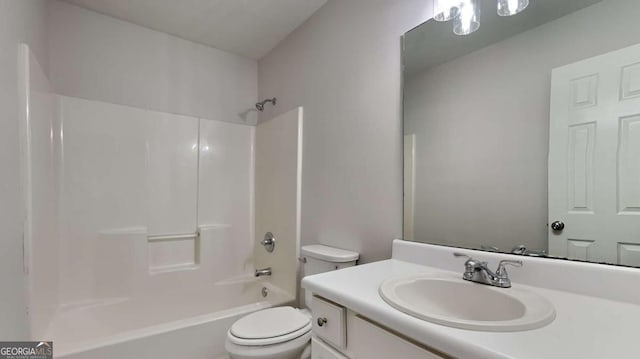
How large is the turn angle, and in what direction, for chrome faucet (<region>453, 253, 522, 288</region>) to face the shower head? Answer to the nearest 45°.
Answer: approximately 90° to its right

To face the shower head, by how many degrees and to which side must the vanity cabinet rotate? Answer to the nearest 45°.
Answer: approximately 90° to its right

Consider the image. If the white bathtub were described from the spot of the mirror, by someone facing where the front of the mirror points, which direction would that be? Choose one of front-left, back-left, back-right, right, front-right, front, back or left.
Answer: front-right

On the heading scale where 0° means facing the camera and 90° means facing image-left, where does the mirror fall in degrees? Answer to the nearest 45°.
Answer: approximately 45°

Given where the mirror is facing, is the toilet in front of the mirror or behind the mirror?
in front

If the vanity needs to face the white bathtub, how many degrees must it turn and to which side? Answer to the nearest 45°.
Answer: approximately 45° to its right
